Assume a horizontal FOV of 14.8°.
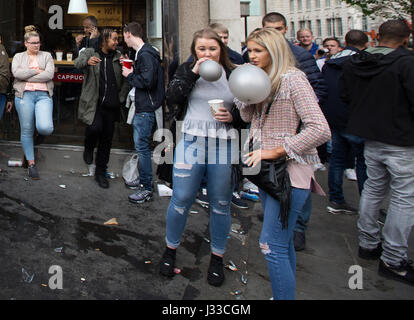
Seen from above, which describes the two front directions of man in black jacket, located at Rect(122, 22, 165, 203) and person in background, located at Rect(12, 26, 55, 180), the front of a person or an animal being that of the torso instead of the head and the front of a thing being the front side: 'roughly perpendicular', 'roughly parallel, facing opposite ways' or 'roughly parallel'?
roughly perpendicular

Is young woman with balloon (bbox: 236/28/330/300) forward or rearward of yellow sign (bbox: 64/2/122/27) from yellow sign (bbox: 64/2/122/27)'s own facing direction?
forward

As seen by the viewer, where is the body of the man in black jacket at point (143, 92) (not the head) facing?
to the viewer's left

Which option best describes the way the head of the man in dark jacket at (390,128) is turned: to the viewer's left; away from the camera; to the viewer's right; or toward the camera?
away from the camera

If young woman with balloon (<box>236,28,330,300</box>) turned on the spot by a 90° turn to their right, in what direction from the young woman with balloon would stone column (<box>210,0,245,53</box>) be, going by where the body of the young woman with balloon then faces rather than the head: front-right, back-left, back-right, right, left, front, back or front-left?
front

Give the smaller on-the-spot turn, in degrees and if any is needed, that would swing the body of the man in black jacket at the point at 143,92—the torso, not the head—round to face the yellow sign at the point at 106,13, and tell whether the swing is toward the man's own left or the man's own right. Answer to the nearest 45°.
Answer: approximately 90° to the man's own right

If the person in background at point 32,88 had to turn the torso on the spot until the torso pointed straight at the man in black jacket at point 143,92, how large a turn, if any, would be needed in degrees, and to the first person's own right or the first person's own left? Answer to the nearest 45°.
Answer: approximately 45° to the first person's own left

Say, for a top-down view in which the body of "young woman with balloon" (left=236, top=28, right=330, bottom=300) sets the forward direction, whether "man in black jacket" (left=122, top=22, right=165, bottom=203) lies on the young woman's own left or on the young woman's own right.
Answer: on the young woman's own right

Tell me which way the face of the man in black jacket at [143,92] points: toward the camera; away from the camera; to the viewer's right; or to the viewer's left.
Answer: to the viewer's left

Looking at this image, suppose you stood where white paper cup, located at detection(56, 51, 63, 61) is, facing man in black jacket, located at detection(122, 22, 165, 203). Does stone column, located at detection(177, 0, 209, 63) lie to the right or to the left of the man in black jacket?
left
